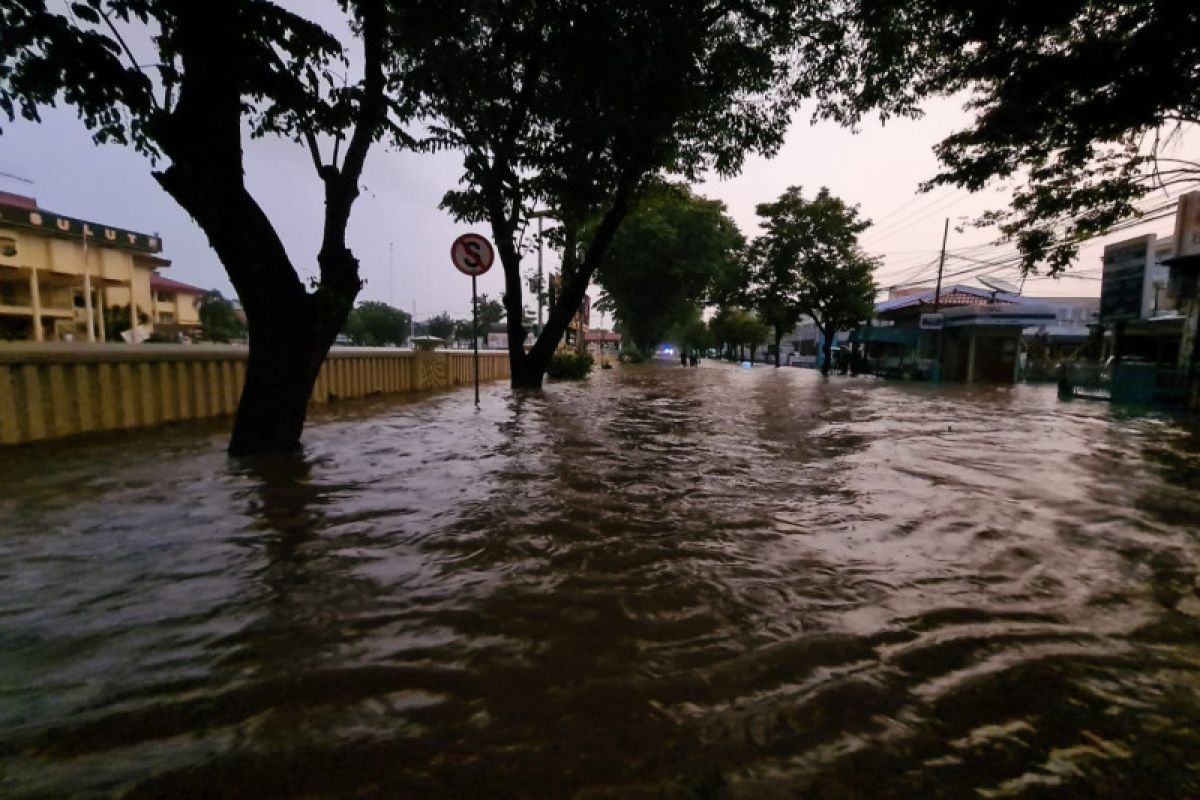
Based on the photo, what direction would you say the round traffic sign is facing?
toward the camera

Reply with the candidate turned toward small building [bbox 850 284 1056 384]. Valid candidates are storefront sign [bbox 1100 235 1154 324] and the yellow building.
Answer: the yellow building

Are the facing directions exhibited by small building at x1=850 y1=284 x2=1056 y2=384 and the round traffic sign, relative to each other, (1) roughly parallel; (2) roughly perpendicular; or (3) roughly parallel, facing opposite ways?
roughly perpendicular

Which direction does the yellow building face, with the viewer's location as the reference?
facing the viewer and to the right of the viewer

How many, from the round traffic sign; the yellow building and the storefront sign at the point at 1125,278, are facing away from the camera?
0

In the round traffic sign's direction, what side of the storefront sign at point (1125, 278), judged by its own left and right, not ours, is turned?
front

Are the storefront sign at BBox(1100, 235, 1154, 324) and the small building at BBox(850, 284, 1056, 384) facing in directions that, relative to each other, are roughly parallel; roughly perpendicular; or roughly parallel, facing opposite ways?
roughly parallel

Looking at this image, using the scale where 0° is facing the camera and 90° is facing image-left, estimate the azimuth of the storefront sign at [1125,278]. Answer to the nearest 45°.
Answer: approximately 45°

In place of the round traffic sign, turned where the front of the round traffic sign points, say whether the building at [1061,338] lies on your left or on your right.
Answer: on your left

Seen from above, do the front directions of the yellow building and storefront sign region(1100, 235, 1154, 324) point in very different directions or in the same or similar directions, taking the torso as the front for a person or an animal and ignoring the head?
very different directions

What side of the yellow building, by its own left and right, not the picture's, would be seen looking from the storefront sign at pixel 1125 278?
front

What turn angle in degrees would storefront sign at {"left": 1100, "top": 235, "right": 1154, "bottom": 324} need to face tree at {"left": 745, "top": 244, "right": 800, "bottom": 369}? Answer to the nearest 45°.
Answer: approximately 90° to its right

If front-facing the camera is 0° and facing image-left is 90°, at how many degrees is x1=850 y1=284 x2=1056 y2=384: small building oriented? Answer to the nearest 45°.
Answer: approximately 45°

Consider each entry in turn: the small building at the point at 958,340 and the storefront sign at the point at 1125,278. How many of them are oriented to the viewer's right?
0

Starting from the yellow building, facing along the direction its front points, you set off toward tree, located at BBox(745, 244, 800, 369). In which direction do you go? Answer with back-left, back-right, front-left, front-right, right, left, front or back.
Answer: front

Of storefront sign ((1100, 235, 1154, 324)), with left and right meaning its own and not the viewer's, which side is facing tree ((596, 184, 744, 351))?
right

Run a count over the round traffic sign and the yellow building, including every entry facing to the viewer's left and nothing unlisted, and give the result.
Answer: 0

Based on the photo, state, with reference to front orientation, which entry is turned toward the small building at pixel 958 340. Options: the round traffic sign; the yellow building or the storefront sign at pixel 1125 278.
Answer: the yellow building
